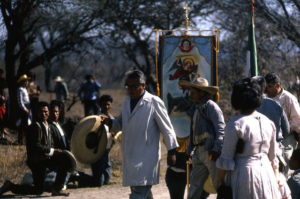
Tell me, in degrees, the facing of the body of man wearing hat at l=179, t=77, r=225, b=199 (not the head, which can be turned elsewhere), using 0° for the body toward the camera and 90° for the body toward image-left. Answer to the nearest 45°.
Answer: approximately 45°

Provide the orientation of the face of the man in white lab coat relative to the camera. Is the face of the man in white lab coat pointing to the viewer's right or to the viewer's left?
to the viewer's left

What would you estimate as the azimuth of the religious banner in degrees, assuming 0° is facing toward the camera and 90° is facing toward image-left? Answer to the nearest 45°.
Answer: approximately 0°

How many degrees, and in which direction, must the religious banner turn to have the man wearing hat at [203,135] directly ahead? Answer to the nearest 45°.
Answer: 0° — it already faces them

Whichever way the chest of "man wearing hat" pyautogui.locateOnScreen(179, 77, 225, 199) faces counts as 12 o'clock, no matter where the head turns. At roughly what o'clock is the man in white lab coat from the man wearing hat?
The man in white lab coat is roughly at 1 o'clock from the man wearing hat.
